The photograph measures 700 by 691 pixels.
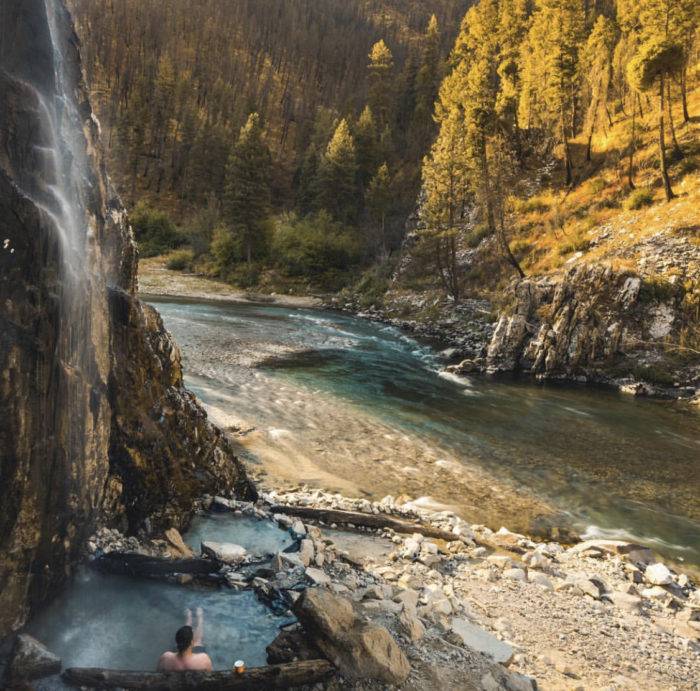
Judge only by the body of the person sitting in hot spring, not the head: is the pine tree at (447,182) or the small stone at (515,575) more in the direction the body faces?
the pine tree

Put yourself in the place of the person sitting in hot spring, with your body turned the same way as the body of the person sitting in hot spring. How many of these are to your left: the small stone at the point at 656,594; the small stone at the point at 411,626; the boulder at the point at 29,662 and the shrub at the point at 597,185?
1

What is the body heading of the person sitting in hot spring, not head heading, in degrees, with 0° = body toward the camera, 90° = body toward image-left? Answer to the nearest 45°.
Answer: approximately 180°

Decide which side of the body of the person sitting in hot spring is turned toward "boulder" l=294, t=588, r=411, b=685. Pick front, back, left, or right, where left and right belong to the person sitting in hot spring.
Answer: right

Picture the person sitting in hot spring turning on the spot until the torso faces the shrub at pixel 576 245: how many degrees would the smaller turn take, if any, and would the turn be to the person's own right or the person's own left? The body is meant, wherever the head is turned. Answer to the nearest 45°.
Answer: approximately 45° to the person's own right

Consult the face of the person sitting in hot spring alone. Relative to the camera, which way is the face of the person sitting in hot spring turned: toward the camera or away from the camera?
away from the camera

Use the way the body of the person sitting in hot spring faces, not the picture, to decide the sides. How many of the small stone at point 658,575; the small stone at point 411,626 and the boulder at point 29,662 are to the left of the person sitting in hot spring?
1

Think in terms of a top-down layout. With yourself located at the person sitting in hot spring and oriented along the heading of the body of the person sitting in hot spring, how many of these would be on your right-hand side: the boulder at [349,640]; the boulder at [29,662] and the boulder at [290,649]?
2

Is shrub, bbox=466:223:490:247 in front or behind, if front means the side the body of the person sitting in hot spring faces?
in front
